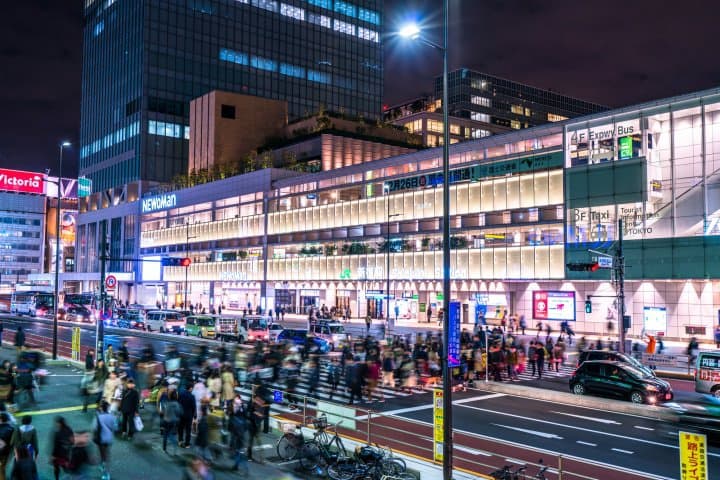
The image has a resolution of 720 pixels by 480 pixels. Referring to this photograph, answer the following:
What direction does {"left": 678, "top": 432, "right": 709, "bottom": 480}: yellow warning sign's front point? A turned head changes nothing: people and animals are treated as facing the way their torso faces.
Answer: toward the camera

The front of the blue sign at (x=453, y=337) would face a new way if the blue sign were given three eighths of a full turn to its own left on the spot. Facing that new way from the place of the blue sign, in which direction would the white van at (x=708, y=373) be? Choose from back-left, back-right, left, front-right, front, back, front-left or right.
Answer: front

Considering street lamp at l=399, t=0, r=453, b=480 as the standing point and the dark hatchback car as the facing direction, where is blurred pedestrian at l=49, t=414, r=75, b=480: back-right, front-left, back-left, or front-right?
back-left

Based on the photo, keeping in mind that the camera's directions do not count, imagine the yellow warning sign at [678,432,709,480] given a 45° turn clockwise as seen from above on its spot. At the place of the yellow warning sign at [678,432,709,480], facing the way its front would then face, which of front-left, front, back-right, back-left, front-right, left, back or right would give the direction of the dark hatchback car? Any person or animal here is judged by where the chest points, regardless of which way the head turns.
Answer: back-right

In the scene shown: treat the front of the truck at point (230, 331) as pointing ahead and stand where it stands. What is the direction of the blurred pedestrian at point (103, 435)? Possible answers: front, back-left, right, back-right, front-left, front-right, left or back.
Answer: front-right

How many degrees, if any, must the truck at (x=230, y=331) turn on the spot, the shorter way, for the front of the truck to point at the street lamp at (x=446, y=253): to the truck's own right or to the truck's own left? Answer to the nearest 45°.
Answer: approximately 45° to the truck's own right

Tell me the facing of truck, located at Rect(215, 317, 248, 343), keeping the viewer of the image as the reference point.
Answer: facing the viewer and to the right of the viewer

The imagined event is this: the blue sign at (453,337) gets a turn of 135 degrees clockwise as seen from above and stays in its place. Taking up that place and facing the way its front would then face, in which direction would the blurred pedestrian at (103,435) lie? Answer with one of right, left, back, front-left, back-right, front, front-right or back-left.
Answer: front-left

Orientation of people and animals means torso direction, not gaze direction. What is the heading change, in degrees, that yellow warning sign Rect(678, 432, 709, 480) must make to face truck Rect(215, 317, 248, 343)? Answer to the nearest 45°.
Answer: approximately 135° to its right

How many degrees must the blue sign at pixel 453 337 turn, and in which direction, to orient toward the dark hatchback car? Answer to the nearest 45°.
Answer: approximately 135° to its left

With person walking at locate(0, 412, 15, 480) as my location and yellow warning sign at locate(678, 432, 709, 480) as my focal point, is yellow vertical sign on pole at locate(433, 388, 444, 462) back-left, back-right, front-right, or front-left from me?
front-left

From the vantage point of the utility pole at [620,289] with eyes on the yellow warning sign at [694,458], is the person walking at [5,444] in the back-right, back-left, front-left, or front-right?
front-right

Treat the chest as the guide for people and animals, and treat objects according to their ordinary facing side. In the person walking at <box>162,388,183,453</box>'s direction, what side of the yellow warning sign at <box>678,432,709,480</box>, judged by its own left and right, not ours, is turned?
right

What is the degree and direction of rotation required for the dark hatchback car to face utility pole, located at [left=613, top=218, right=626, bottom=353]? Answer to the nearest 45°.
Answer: approximately 135° to its left

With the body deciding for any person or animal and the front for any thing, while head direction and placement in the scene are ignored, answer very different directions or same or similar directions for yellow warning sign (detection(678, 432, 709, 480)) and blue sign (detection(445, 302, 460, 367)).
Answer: same or similar directions

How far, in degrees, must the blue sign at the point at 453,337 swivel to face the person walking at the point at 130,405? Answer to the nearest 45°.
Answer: approximately 90° to its right
